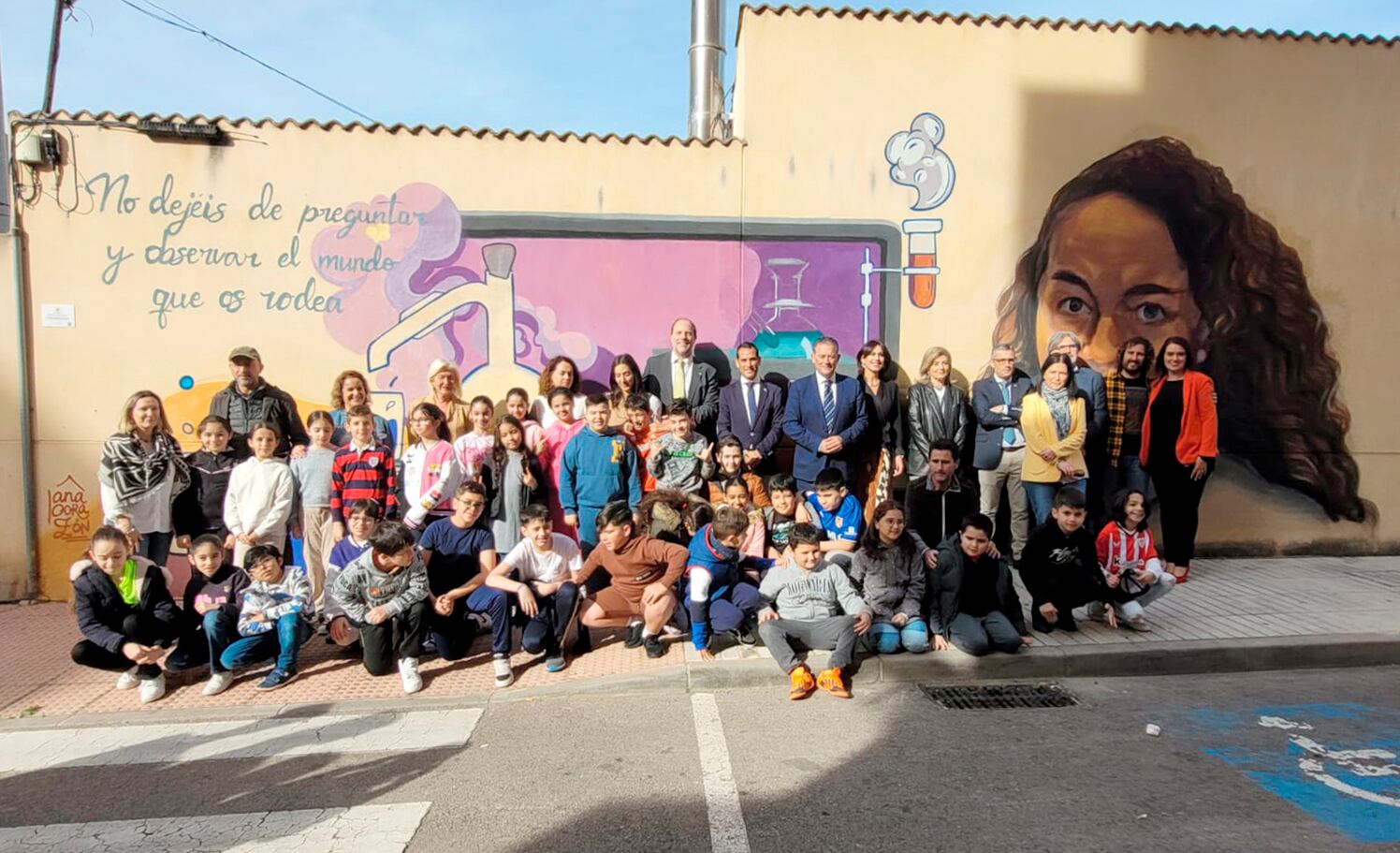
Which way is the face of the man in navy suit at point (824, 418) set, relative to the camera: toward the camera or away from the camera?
toward the camera

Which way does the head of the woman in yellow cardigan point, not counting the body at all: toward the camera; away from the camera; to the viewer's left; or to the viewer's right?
toward the camera

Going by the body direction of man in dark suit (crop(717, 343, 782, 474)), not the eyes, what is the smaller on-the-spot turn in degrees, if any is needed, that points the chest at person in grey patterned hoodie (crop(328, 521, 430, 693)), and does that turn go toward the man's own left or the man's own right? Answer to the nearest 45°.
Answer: approximately 45° to the man's own right

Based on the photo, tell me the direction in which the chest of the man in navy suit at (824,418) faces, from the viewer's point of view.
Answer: toward the camera

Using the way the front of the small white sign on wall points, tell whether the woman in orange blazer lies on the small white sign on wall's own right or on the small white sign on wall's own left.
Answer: on the small white sign on wall's own left

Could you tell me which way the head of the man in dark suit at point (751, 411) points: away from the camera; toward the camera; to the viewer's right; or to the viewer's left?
toward the camera

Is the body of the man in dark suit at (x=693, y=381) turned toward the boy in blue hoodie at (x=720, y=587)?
yes

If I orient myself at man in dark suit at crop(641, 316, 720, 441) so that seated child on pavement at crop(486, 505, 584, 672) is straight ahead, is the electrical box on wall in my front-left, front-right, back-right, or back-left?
front-right

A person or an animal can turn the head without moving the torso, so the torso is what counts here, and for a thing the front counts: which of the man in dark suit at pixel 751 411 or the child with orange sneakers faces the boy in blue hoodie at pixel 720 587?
the man in dark suit

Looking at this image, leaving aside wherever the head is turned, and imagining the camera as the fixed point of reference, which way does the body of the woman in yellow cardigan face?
toward the camera

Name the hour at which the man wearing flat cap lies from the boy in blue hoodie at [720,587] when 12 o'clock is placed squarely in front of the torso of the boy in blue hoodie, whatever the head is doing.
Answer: The man wearing flat cap is roughly at 5 o'clock from the boy in blue hoodie.

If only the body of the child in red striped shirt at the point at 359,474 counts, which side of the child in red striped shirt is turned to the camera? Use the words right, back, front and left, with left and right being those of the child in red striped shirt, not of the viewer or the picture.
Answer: front

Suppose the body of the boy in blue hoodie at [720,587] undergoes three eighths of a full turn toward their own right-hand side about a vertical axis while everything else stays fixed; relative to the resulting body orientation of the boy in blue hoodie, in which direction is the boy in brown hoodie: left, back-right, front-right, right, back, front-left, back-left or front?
front

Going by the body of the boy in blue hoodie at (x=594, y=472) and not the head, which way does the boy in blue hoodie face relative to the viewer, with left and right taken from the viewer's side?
facing the viewer

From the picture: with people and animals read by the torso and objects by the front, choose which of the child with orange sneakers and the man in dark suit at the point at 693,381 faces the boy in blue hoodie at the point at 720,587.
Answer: the man in dark suit

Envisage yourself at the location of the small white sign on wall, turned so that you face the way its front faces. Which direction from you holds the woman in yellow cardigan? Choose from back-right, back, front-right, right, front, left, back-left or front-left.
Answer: front-left
